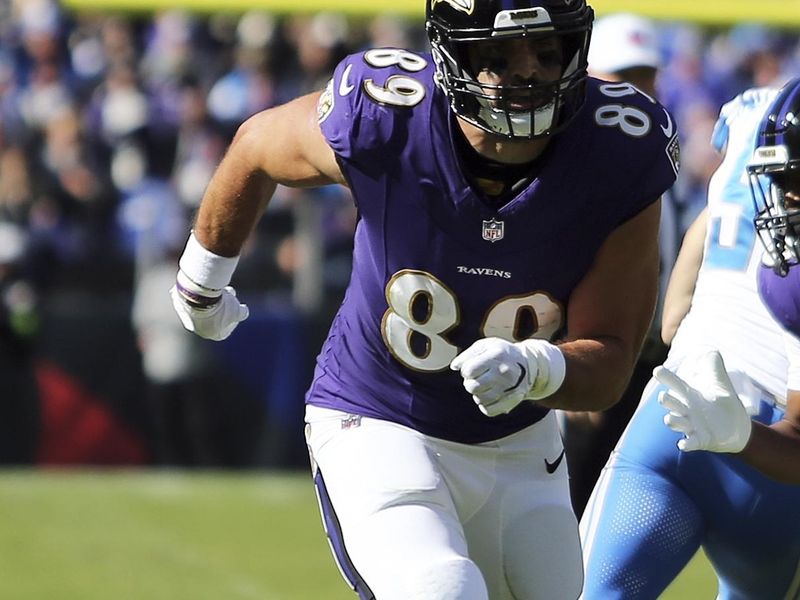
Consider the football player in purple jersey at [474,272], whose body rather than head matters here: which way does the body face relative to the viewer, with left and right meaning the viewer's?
facing the viewer

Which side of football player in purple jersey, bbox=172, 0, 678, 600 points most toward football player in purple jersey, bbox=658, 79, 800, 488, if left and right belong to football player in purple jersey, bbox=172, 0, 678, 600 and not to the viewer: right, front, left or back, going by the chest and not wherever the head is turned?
left

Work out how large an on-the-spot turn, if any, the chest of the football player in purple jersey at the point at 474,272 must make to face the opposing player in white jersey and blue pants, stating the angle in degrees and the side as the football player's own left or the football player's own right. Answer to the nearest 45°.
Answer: approximately 90° to the football player's own left

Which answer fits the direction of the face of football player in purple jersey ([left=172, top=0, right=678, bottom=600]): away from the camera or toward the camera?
toward the camera
